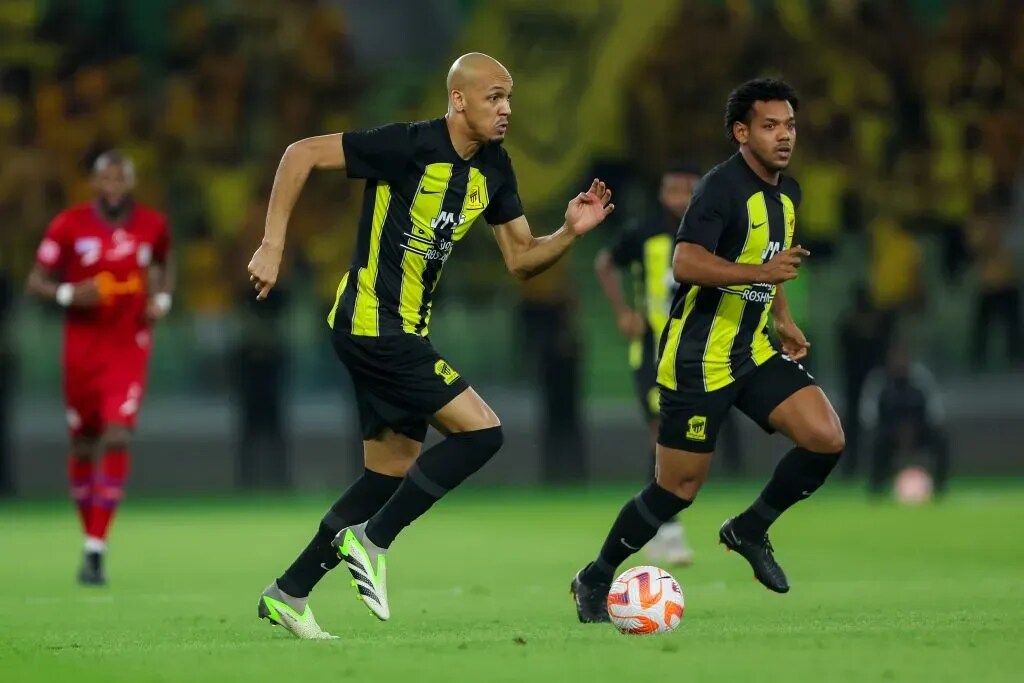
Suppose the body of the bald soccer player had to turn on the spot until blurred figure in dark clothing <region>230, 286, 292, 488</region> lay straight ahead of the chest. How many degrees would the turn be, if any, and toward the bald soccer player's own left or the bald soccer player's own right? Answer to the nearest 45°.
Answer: approximately 135° to the bald soccer player's own left

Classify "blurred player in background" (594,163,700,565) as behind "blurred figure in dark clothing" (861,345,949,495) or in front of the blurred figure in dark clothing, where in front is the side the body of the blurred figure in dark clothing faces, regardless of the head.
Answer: in front

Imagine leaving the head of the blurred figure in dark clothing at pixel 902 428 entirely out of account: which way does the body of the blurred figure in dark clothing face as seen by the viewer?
toward the camera

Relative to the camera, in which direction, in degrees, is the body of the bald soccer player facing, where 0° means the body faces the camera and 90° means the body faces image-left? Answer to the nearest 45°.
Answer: approximately 315°

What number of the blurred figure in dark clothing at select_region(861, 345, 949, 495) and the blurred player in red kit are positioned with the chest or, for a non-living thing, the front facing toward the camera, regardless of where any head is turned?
2

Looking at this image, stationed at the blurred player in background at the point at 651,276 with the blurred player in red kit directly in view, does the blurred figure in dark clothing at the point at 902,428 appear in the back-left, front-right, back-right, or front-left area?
back-right

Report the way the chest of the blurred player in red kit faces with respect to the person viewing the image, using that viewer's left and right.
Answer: facing the viewer

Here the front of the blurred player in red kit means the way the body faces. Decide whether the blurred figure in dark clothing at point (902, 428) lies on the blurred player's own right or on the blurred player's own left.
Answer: on the blurred player's own left

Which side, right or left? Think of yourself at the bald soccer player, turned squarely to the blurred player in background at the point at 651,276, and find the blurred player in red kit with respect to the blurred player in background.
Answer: left

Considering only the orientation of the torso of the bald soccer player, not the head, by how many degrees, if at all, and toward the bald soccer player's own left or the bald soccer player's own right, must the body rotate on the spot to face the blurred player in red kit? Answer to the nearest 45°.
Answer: approximately 180°
